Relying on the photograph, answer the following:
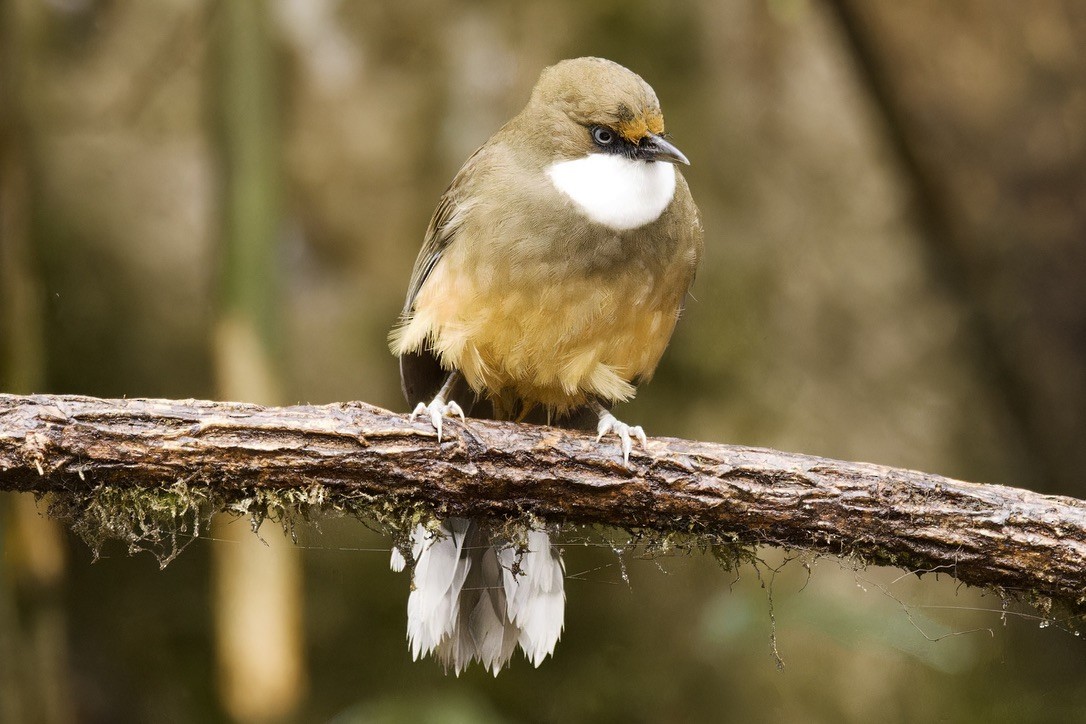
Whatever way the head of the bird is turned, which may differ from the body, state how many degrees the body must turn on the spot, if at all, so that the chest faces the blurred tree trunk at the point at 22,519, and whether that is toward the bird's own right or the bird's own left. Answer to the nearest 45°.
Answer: approximately 180°

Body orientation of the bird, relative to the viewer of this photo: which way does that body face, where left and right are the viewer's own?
facing the viewer and to the right of the viewer

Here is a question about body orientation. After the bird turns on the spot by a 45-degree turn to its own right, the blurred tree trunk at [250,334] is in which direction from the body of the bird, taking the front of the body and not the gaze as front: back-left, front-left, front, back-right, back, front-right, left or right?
back-right

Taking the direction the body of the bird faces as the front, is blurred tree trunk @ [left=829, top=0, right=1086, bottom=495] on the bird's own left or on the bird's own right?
on the bird's own left

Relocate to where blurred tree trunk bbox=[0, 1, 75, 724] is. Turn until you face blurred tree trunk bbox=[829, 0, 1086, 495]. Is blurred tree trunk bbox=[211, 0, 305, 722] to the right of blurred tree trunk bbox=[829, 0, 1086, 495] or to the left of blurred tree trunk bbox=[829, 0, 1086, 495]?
right
